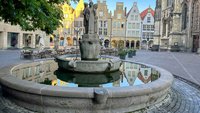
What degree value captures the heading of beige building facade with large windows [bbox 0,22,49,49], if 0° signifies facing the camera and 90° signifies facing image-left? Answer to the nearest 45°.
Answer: approximately 315°

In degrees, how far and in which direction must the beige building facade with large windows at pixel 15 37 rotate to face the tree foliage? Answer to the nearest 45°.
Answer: approximately 45° to its right
